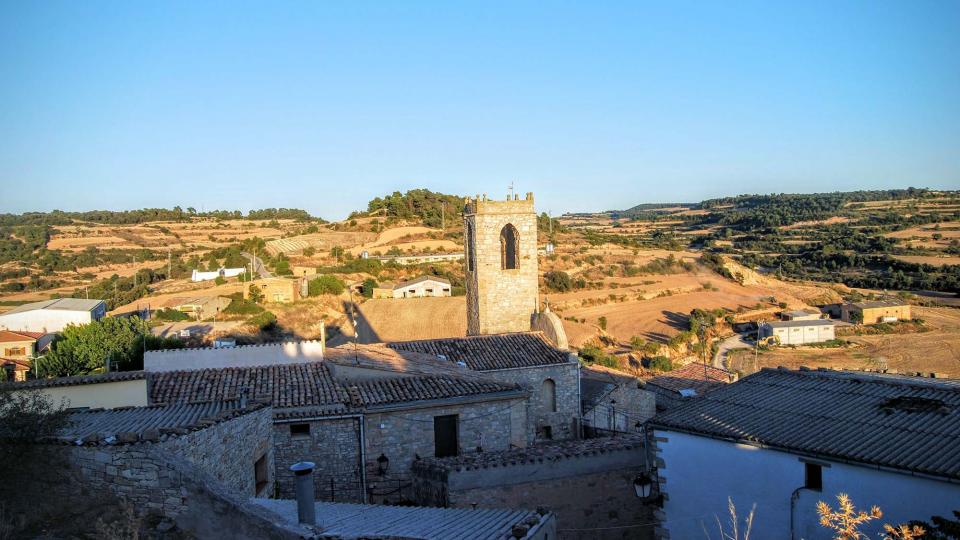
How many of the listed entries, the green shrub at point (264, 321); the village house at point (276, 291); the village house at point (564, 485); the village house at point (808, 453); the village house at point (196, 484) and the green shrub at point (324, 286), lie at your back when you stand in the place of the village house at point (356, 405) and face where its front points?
3

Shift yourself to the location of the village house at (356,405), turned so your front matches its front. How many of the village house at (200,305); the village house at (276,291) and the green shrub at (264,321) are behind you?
3

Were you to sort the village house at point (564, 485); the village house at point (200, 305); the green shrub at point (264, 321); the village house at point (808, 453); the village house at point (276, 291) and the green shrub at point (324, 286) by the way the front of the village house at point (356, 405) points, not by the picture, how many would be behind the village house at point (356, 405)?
4

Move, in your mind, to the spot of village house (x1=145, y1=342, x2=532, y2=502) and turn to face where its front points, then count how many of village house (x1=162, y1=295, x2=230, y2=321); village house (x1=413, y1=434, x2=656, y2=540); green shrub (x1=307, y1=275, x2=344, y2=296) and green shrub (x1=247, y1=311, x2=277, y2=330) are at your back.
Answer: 3

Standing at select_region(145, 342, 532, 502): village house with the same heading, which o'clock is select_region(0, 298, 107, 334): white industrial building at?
The white industrial building is roughly at 5 o'clock from the village house.

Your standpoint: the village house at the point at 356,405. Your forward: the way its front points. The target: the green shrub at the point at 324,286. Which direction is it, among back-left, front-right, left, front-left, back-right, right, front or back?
back

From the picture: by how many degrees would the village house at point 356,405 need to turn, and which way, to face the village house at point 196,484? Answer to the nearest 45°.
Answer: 0° — it already faces it

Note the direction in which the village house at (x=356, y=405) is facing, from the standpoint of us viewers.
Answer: facing the viewer

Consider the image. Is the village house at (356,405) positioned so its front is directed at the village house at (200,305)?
no

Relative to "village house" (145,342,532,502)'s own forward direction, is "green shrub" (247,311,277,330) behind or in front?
behind

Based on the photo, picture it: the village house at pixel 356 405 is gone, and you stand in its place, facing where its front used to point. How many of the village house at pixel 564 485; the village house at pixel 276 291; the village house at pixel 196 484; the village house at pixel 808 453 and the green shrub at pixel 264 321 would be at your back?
2

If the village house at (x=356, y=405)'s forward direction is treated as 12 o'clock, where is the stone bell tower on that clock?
The stone bell tower is roughly at 7 o'clock from the village house.

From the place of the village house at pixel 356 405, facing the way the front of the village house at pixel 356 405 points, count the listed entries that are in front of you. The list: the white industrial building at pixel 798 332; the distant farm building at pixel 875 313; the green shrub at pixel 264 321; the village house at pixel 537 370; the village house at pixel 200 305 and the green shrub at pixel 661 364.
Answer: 0

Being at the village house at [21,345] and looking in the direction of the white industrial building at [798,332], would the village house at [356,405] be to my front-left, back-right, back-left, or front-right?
front-right

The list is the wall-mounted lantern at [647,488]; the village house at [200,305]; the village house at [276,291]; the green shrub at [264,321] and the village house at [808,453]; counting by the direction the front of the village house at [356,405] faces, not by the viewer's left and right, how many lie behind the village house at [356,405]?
3

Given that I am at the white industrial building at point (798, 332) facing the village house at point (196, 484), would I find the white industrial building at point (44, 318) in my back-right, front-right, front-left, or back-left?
front-right

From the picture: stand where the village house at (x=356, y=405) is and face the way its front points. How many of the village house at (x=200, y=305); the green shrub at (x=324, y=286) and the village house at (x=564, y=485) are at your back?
2

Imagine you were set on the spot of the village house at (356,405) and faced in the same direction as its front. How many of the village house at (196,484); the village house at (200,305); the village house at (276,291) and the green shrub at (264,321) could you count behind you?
3
